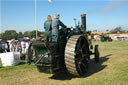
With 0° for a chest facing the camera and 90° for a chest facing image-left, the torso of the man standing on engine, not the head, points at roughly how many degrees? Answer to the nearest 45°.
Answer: approximately 225°

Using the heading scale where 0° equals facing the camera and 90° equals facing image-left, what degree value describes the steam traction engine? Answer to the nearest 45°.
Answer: approximately 225°
